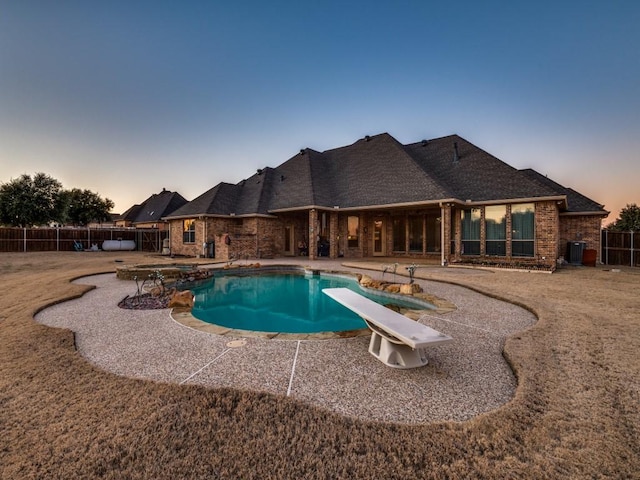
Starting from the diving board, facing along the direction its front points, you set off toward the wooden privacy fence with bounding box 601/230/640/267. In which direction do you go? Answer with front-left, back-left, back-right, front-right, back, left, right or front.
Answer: right

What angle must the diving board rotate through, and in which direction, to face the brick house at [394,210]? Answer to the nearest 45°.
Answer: approximately 45° to its right

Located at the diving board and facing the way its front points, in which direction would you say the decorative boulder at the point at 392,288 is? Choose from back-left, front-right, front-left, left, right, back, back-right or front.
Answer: front-right

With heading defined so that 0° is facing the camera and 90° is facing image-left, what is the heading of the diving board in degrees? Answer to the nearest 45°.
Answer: approximately 135°

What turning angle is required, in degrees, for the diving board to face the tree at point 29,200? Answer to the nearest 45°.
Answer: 0° — it already faces it

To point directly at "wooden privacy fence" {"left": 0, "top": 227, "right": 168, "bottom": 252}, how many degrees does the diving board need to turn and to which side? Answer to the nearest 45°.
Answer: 0° — it already faces it

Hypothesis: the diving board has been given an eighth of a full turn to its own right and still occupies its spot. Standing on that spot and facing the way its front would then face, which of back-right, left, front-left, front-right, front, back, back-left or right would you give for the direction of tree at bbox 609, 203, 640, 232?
front-right

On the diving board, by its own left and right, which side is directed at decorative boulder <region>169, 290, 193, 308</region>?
front
